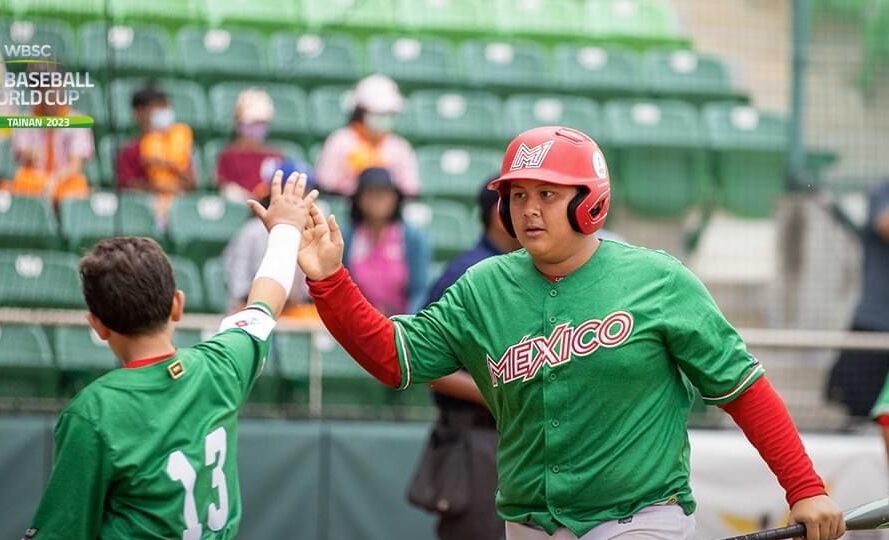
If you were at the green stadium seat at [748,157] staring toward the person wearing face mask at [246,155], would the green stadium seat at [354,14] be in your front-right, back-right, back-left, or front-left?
front-right

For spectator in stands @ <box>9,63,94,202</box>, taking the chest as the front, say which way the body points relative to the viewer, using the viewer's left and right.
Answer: facing the viewer

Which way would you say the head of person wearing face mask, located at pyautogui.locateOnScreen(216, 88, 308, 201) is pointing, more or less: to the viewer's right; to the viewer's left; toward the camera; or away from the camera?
toward the camera

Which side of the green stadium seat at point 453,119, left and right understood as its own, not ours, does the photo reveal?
front

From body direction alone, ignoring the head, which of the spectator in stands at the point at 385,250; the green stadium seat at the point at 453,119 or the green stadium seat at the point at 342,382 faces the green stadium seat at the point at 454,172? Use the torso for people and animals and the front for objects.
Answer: the green stadium seat at the point at 453,119

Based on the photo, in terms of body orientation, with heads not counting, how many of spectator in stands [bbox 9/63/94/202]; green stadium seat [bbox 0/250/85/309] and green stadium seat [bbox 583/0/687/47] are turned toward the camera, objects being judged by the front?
3

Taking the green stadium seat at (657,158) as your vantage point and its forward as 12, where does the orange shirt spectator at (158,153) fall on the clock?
The orange shirt spectator is roughly at 2 o'clock from the green stadium seat.

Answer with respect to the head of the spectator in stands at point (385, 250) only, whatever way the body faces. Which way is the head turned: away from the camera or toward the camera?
toward the camera

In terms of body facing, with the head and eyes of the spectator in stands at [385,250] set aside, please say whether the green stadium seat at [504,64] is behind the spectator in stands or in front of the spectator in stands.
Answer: behind

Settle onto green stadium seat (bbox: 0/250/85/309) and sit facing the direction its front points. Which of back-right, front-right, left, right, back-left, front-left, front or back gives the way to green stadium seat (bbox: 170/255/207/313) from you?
back-left

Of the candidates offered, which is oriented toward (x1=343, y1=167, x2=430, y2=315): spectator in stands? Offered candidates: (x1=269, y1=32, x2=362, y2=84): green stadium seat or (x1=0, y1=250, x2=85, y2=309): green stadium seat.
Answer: (x1=269, y1=32, x2=362, y2=84): green stadium seat

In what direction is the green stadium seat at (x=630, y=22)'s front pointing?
toward the camera

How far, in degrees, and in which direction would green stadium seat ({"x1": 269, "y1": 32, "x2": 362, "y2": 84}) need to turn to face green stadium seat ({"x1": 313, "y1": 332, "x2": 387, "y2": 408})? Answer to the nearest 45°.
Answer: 0° — it already faces it

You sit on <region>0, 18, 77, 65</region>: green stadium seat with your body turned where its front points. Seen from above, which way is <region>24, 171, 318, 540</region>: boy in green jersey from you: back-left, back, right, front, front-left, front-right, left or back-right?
front

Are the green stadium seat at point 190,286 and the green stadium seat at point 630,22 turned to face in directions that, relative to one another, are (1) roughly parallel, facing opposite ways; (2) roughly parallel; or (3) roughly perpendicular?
roughly parallel

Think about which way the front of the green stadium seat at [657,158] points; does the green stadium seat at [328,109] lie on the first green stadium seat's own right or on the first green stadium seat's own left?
on the first green stadium seat's own right
